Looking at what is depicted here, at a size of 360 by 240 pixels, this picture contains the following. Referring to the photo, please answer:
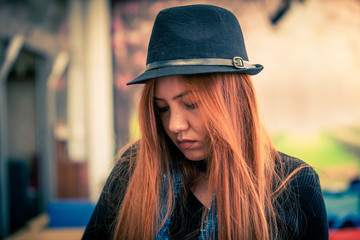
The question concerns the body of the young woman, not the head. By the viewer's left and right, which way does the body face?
facing the viewer

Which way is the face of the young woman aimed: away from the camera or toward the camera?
toward the camera
